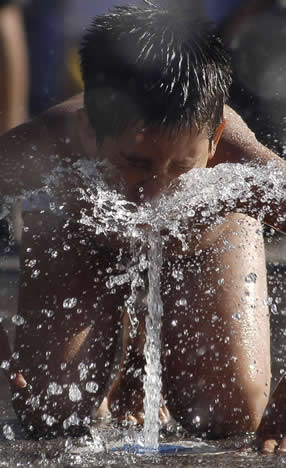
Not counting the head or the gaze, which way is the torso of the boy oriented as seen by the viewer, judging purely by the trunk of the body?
toward the camera
